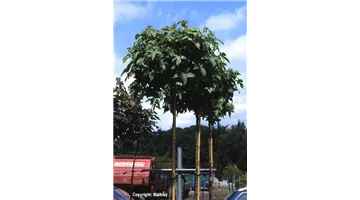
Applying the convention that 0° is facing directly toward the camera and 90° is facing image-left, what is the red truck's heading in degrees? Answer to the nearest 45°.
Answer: approximately 270°
